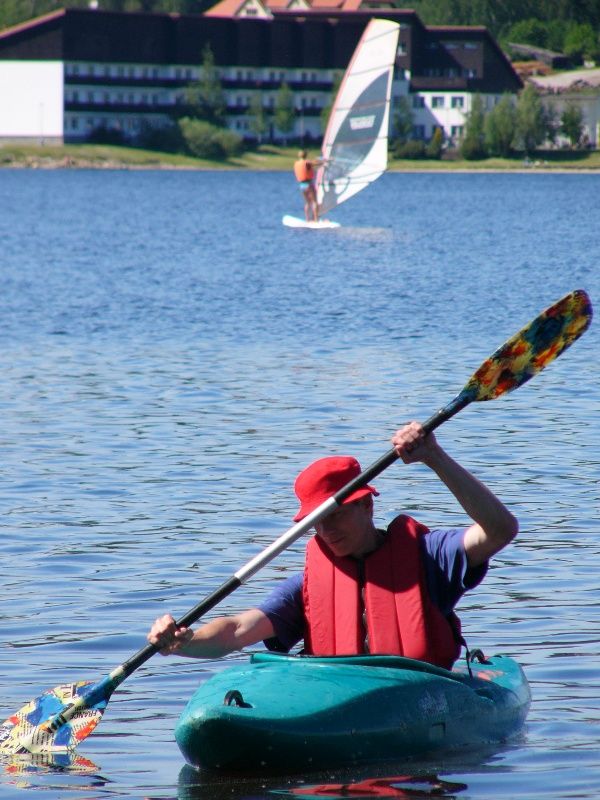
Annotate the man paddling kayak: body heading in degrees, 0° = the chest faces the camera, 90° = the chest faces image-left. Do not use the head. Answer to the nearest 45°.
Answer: approximately 45°

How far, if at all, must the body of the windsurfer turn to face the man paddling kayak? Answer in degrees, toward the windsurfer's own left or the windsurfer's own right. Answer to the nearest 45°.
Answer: approximately 135° to the windsurfer's own right

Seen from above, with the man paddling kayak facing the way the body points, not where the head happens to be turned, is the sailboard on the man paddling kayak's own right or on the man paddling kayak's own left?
on the man paddling kayak's own right
